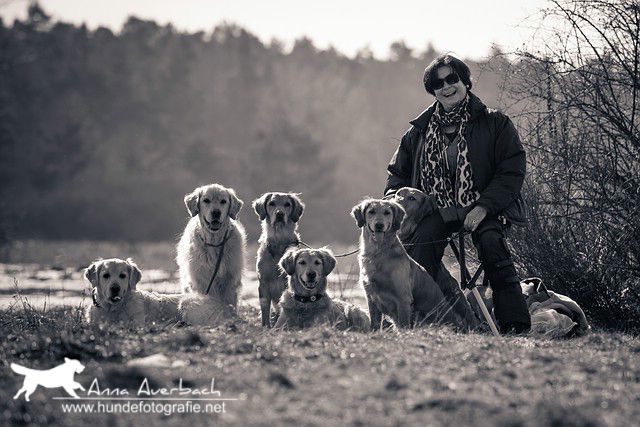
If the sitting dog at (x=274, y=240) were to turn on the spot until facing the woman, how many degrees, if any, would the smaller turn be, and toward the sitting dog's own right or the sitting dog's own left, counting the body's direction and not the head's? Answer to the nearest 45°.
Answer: approximately 45° to the sitting dog's own left

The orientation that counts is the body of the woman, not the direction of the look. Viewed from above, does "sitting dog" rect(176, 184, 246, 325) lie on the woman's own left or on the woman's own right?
on the woman's own right

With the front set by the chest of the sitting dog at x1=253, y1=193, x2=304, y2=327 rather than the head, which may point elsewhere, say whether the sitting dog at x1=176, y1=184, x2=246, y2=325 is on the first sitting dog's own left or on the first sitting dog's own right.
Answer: on the first sitting dog's own right

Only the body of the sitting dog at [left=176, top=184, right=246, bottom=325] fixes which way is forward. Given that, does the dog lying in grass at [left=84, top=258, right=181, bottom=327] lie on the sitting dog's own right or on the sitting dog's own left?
on the sitting dog's own right

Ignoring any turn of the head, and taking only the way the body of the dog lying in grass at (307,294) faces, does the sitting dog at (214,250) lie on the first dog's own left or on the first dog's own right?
on the first dog's own right

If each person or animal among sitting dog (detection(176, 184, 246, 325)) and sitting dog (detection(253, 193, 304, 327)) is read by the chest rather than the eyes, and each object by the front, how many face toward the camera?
2

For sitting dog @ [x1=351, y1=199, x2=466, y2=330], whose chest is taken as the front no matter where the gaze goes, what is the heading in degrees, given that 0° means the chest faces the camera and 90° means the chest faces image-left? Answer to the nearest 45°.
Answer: approximately 45°

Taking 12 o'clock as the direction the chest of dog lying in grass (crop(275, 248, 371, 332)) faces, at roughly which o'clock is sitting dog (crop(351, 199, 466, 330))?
The sitting dog is roughly at 8 o'clock from the dog lying in grass.

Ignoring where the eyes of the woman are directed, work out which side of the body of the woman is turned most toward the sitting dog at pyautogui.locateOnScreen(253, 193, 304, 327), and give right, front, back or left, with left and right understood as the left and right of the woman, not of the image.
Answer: right
